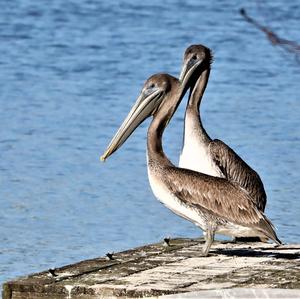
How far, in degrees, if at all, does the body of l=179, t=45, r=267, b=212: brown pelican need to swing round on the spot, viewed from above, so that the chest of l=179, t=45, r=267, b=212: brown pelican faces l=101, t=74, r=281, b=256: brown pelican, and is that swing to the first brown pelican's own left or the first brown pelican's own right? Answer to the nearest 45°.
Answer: approximately 45° to the first brown pelican's own left

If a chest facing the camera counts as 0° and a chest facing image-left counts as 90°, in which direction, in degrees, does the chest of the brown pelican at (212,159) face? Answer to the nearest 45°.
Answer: approximately 45°

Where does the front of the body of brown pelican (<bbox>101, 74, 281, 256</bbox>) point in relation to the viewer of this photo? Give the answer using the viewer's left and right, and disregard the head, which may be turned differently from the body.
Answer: facing to the left of the viewer

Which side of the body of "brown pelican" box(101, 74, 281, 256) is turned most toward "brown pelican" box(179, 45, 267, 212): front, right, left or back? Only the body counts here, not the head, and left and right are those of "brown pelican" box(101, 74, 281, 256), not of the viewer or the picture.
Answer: right
